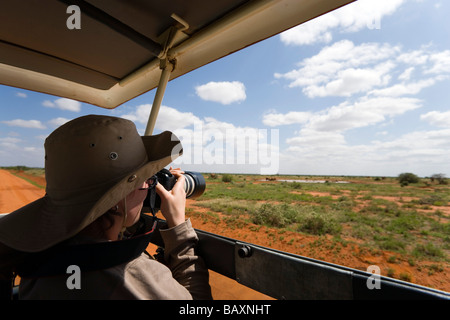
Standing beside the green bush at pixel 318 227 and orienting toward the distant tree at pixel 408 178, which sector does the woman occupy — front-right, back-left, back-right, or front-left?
back-right

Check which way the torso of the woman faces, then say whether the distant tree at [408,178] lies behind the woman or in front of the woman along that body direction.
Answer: in front

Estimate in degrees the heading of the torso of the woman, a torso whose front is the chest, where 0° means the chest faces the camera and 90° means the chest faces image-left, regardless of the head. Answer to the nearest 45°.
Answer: approximately 225°

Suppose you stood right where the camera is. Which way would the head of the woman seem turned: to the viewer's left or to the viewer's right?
to the viewer's right

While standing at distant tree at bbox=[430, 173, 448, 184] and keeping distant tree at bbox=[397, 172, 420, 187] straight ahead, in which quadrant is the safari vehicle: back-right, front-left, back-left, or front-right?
front-left

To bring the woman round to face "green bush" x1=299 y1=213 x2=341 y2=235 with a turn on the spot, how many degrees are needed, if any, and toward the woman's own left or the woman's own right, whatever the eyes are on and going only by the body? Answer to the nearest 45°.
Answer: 0° — they already face it

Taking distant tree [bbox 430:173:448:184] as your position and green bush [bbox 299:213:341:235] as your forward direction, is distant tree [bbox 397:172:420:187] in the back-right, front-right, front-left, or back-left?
front-right

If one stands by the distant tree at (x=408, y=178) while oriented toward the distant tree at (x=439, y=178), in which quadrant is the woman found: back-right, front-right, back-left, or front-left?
back-right
